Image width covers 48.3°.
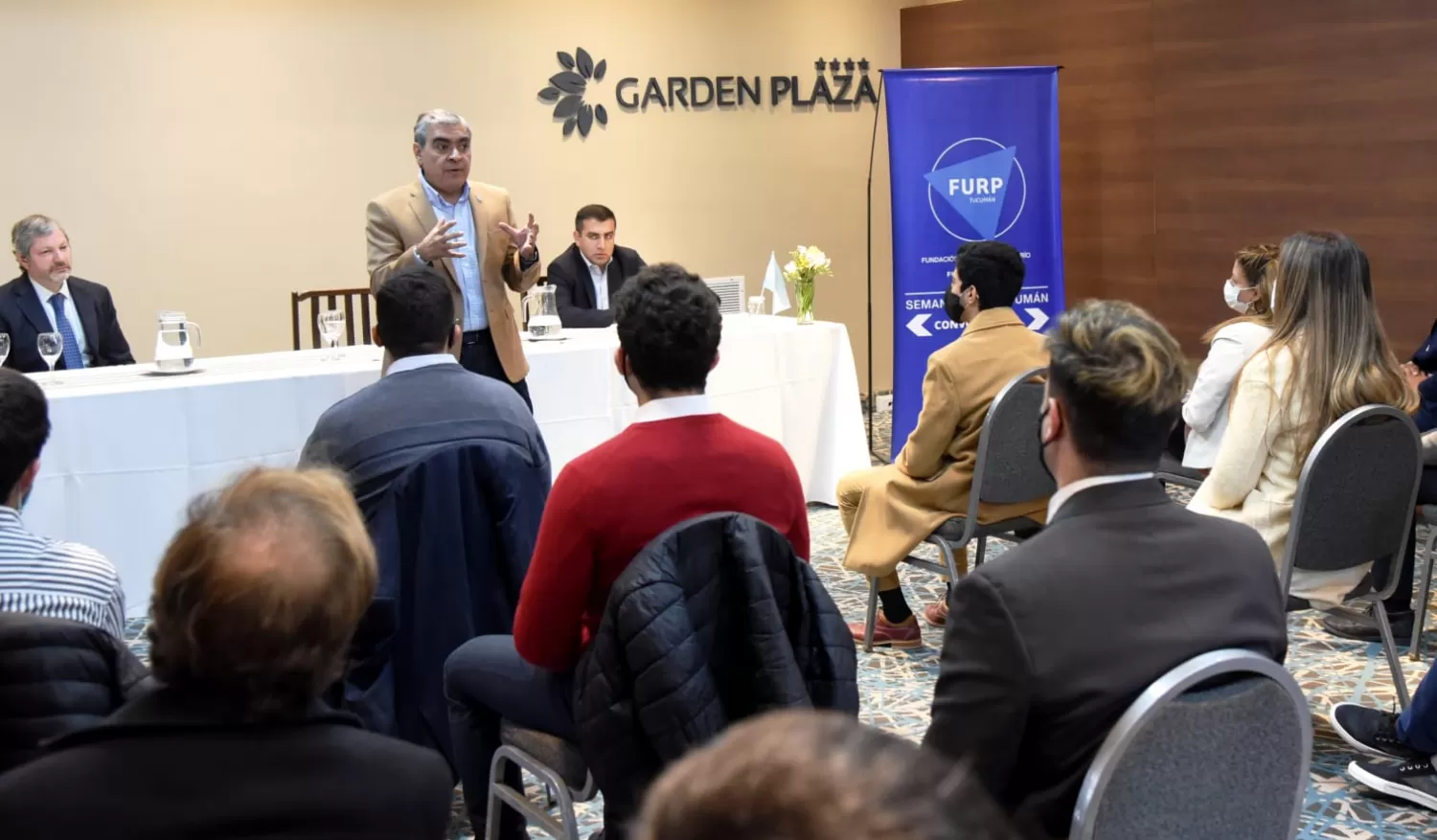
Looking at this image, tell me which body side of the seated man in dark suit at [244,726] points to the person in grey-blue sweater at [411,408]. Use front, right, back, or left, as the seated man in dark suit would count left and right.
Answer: front

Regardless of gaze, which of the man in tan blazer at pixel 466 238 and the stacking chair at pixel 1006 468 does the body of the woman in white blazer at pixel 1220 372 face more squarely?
the man in tan blazer

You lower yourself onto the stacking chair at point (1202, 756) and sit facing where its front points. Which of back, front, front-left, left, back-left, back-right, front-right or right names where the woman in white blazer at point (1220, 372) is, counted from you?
front-right

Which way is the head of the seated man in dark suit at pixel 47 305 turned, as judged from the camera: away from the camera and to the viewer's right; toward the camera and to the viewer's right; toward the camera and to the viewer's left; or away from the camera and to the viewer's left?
toward the camera and to the viewer's right

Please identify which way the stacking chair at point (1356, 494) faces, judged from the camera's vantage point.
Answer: facing away from the viewer and to the left of the viewer

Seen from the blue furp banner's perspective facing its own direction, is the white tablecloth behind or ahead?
ahead

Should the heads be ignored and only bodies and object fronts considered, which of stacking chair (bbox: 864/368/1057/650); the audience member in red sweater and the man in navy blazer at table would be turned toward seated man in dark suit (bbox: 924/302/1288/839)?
the man in navy blazer at table

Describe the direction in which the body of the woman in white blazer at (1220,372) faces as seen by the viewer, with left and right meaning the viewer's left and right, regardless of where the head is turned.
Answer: facing to the left of the viewer

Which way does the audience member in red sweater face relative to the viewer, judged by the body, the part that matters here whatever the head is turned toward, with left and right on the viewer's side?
facing away from the viewer and to the left of the viewer

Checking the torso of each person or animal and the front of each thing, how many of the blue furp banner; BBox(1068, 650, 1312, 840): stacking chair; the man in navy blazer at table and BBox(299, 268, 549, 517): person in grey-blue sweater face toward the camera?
2

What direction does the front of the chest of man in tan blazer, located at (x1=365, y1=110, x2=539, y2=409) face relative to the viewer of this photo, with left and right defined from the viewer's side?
facing the viewer and to the right of the viewer
